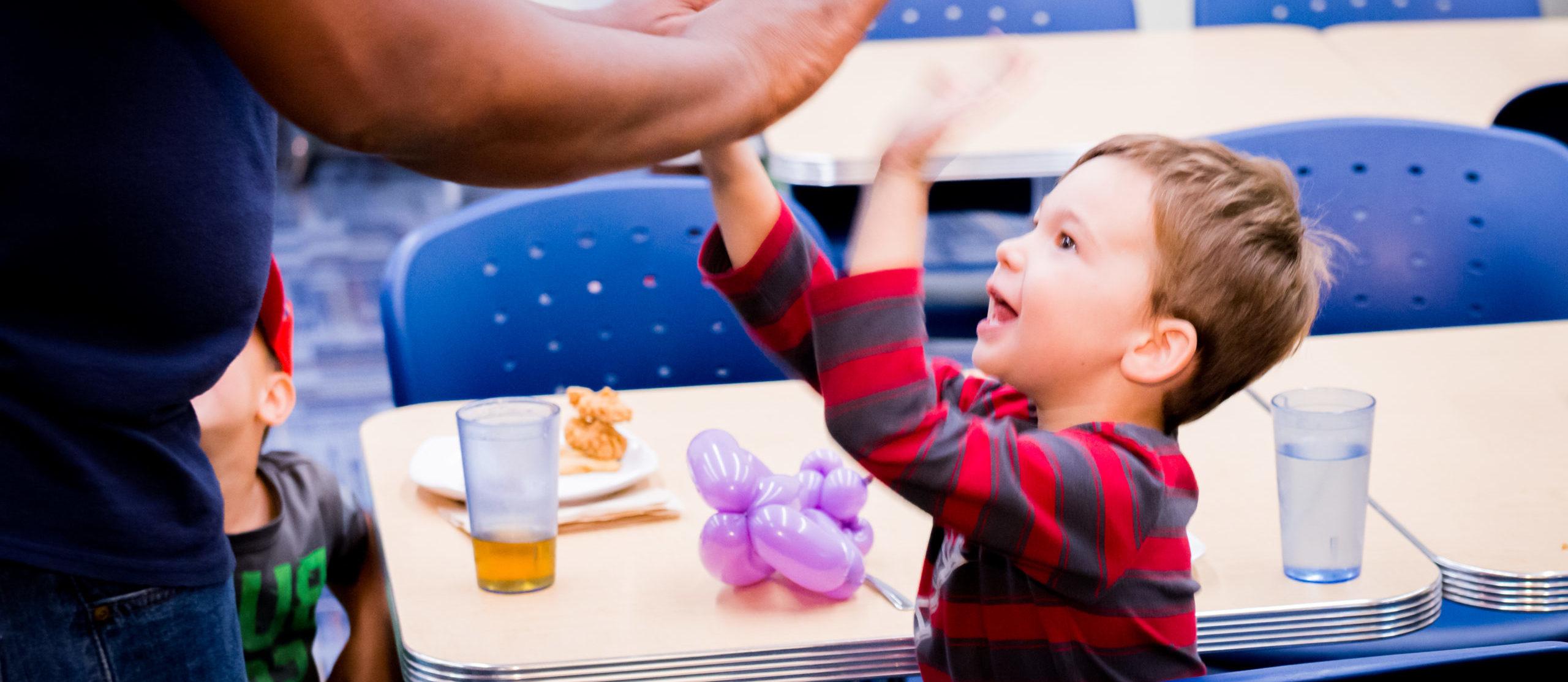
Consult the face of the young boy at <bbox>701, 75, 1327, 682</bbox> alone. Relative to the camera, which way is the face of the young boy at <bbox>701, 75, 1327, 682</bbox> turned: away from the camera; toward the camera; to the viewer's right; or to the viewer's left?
to the viewer's left

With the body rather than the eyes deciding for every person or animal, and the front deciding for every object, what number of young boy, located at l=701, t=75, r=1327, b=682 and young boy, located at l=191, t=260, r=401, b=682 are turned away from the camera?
0

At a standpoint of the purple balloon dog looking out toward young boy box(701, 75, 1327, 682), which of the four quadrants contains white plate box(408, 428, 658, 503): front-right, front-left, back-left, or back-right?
back-left

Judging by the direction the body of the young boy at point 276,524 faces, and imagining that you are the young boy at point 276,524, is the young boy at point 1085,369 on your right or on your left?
on your left

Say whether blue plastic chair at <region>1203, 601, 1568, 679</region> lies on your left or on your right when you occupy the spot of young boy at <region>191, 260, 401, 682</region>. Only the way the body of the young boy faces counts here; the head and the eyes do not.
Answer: on your left

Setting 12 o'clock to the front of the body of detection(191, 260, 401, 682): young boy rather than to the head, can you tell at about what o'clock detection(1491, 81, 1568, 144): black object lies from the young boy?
The black object is roughly at 7 o'clock from the young boy.

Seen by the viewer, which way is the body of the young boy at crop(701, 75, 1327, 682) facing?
to the viewer's left

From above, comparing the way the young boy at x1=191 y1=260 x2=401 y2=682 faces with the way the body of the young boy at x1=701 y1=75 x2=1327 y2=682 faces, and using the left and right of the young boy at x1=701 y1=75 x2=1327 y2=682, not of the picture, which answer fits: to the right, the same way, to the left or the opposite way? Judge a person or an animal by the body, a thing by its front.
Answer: to the left

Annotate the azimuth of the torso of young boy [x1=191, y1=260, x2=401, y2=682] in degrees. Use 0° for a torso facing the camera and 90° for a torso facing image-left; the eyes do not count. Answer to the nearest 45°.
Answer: approximately 45°

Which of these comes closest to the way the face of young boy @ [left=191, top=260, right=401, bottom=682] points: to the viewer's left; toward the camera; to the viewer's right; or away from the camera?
to the viewer's left
